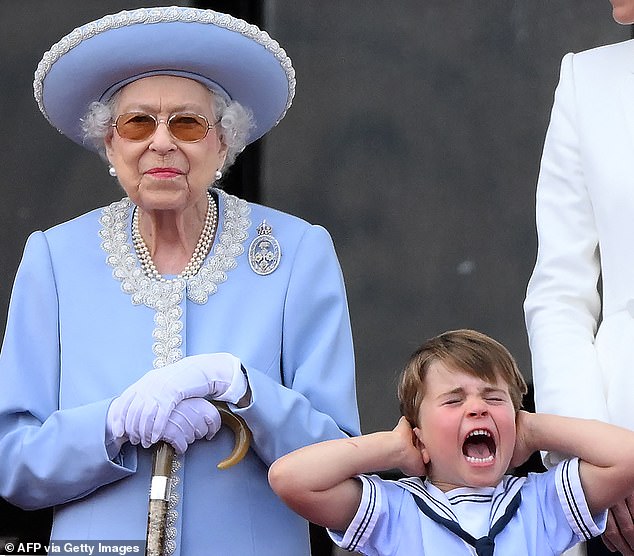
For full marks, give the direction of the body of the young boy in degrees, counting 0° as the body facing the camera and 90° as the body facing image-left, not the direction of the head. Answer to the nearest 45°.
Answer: approximately 0°

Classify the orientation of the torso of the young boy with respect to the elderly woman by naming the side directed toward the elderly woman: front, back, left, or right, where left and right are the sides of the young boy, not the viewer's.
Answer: right

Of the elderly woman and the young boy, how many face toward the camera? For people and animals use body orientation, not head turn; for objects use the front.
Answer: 2

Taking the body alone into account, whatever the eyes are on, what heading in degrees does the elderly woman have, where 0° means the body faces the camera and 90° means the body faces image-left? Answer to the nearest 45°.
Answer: approximately 0°

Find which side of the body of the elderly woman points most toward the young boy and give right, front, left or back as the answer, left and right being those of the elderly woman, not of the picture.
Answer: left
